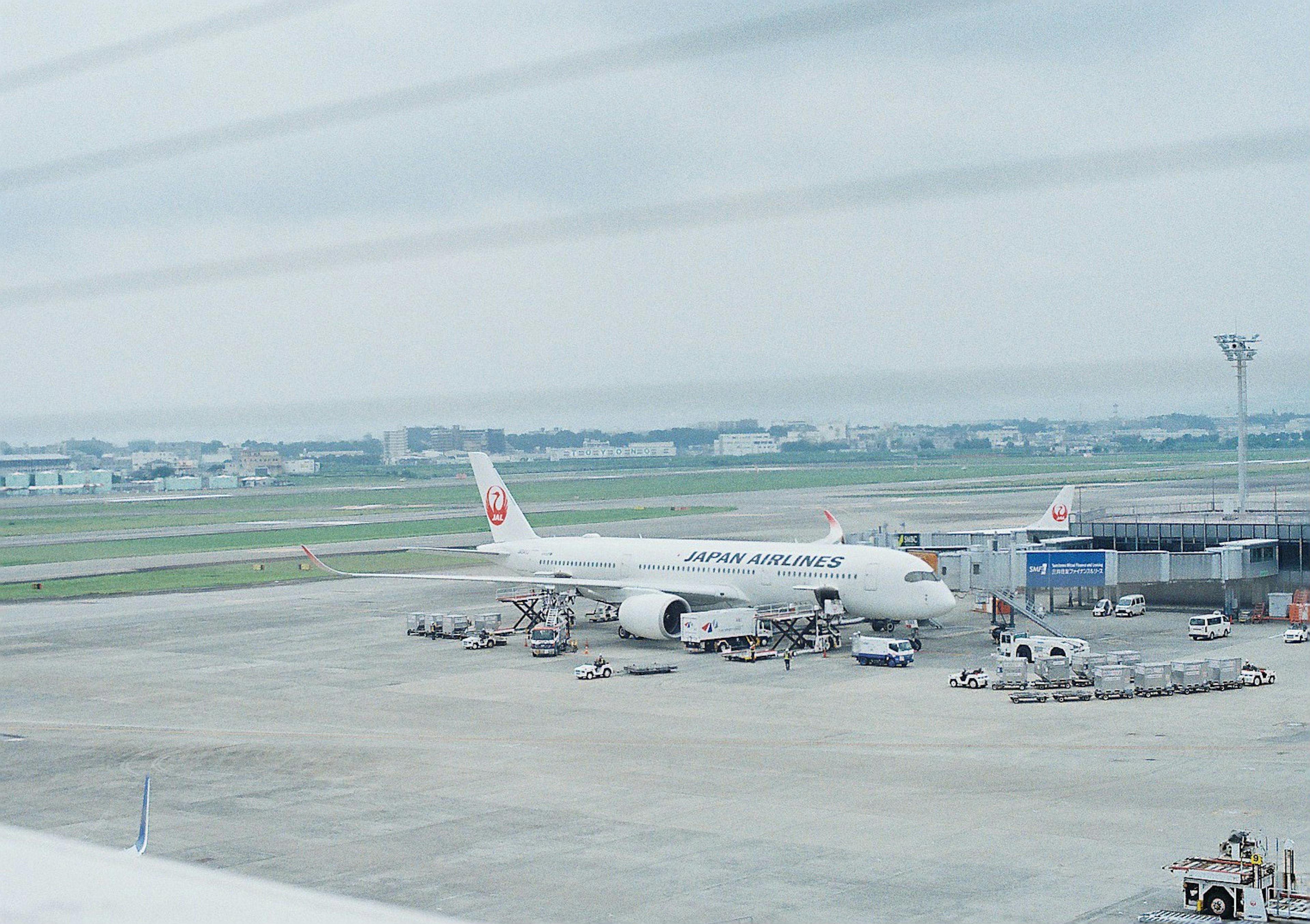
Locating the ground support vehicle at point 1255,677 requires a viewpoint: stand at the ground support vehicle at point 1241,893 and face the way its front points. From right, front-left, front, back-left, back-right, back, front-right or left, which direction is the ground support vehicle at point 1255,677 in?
right

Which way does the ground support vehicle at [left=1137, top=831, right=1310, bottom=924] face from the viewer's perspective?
to the viewer's left

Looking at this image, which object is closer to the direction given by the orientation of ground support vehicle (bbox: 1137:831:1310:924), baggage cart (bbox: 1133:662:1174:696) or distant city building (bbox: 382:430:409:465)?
the distant city building

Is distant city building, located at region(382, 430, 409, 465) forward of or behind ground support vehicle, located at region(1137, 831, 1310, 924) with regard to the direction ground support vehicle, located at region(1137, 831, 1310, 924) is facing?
forward

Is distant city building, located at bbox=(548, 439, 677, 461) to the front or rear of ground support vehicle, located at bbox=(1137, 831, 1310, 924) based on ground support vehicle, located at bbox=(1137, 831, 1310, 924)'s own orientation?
to the front

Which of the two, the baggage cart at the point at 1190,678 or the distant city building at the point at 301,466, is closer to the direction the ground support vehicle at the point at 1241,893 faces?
the distant city building

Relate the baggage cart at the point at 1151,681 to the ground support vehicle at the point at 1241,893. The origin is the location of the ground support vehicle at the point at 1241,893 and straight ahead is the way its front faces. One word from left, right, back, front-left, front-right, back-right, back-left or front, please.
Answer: right

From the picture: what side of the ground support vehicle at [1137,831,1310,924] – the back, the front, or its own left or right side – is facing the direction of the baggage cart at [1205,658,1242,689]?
right

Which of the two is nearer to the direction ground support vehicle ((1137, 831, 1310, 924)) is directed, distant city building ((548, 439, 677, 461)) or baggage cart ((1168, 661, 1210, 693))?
the distant city building

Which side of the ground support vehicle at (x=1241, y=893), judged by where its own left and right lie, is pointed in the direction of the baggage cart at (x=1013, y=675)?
right

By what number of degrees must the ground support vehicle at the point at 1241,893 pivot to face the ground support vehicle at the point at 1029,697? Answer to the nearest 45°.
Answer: approximately 90° to its right

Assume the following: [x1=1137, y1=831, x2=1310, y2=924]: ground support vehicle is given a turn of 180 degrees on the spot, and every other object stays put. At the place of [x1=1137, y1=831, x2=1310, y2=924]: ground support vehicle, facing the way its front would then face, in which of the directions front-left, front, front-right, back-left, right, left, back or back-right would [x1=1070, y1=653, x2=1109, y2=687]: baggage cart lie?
left
